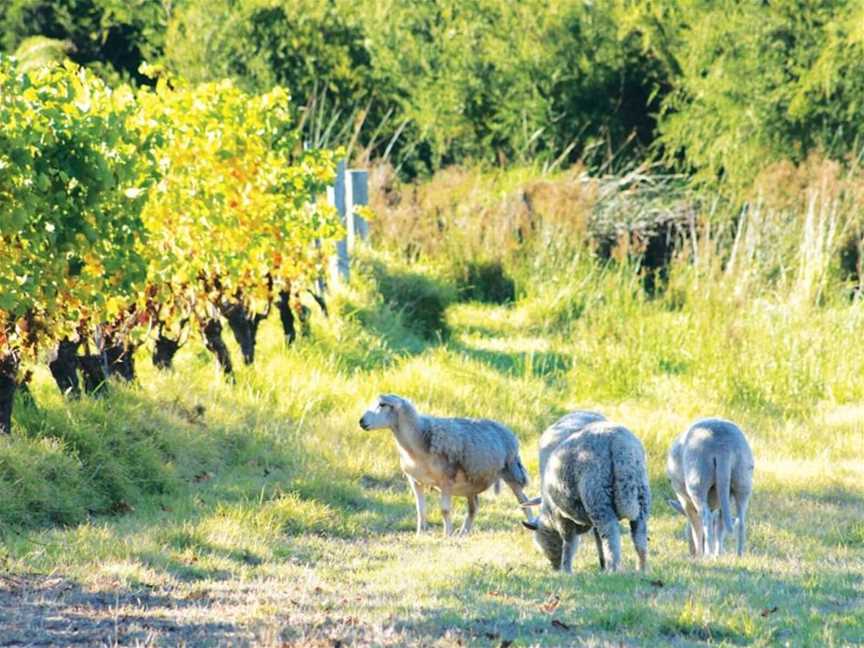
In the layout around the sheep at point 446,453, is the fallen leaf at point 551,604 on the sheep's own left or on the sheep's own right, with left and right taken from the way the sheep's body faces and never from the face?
on the sheep's own left

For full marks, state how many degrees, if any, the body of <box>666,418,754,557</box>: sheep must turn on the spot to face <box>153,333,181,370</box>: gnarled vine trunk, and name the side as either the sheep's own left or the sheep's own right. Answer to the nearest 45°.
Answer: approximately 45° to the sheep's own left

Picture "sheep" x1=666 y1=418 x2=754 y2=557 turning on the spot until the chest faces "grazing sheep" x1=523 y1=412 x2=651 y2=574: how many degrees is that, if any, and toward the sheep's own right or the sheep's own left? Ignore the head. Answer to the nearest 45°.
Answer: approximately 135° to the sheep's own left

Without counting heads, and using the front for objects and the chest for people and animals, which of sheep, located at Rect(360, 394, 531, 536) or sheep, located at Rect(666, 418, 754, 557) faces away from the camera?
sheep, located at Rect(666, 418, 754, 557)

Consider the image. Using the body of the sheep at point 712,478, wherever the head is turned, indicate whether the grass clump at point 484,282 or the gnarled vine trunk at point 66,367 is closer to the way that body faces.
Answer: the grass clump

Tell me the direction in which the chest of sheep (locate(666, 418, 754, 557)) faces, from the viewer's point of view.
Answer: away from the camera

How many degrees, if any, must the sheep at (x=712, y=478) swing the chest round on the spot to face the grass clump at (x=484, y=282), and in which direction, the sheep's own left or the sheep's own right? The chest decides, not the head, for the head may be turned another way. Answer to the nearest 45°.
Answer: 0° — it already faces it

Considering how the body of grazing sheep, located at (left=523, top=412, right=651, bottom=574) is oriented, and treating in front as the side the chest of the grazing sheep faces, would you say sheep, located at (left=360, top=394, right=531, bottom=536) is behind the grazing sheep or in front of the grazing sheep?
in front

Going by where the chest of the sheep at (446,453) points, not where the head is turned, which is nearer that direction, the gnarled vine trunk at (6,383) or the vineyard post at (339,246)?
the gnarled vine trunk

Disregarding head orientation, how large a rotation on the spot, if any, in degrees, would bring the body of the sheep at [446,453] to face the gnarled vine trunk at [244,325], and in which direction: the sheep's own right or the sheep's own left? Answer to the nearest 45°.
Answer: approximately 45° to the sheep's own right

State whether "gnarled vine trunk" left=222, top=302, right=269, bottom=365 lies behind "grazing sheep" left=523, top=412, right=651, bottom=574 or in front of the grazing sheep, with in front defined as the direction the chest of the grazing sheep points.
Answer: in front

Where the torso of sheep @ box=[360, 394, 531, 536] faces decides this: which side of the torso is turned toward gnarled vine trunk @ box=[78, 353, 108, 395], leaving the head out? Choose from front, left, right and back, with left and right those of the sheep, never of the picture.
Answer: right

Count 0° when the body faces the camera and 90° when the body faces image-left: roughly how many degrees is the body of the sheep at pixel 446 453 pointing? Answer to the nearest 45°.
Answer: approximately 90°

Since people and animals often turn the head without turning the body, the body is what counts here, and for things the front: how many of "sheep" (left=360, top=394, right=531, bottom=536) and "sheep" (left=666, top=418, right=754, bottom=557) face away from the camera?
1

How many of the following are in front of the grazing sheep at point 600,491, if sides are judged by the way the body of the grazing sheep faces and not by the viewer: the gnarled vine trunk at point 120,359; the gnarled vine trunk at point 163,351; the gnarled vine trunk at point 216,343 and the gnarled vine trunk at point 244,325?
4

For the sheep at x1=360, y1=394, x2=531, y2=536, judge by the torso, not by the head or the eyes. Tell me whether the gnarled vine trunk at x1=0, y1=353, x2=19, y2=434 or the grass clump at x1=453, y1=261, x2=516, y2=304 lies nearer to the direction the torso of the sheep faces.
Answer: the gnarled vine trunk
